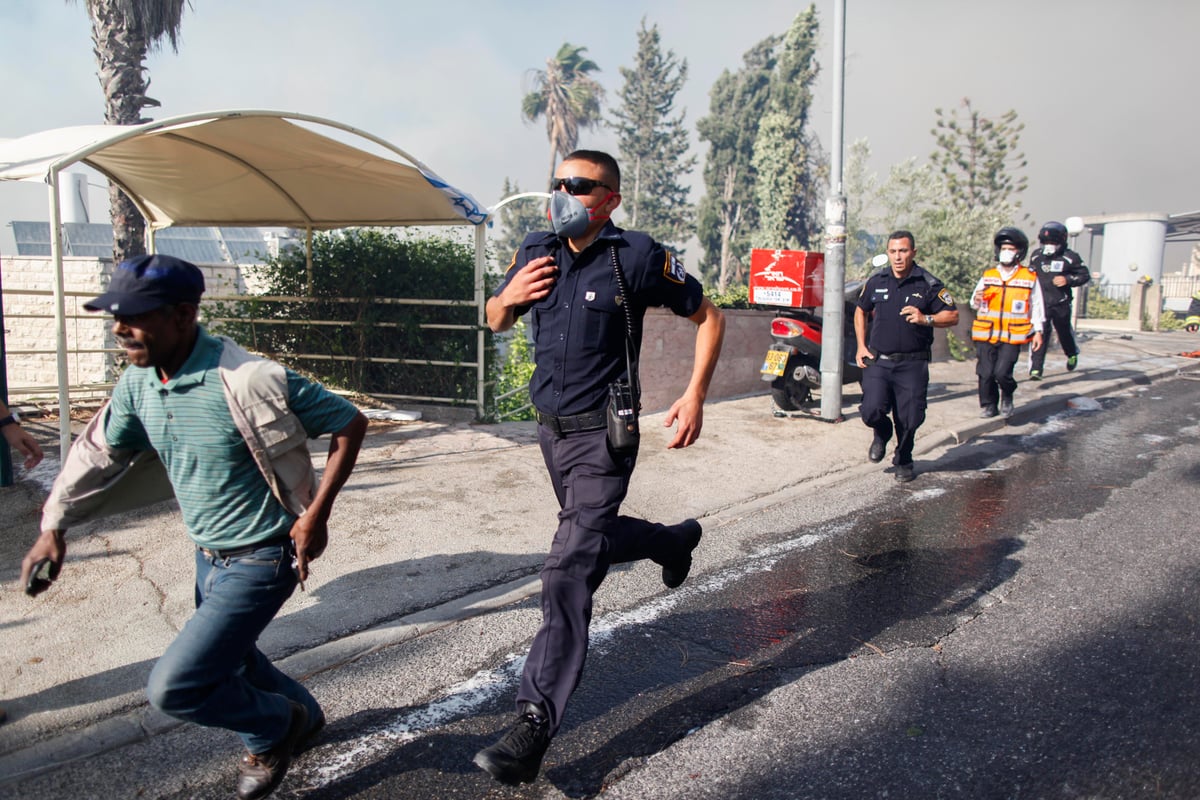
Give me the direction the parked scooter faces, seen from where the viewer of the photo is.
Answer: facing away from the viewer and to the right of the viewer

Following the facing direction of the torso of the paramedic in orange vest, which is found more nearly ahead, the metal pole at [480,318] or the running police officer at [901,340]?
the running police officer

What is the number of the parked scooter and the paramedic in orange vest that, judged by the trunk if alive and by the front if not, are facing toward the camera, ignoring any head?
1

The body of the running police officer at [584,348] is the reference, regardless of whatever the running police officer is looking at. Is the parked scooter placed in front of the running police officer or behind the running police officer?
behind

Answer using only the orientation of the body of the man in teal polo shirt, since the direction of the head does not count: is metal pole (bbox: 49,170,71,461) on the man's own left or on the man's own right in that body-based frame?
on the man's own right

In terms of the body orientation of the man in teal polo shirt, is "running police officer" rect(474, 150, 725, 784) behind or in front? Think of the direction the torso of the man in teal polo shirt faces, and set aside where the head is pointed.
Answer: behind

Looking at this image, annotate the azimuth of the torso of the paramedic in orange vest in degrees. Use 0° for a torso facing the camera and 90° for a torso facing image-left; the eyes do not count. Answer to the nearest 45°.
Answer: approximately 0°

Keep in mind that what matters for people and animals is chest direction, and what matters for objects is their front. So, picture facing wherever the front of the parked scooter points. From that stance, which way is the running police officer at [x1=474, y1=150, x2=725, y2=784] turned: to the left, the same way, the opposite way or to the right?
the opposite way

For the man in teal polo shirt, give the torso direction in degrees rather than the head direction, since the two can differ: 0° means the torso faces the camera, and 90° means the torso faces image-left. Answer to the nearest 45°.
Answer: approximately 45°
